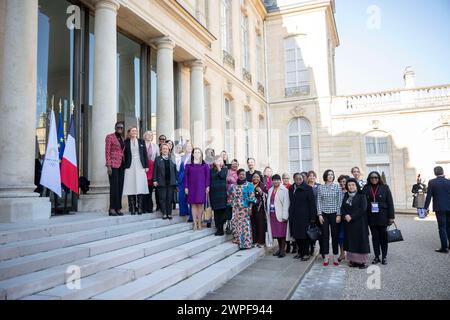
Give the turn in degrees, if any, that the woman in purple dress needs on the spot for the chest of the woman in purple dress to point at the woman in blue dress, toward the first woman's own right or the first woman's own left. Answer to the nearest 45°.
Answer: approximately 135° to the first woman's own right

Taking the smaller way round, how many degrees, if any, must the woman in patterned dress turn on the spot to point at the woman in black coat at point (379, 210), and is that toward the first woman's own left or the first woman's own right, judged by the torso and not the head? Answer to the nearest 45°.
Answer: approximately 90° to the first woman's own left

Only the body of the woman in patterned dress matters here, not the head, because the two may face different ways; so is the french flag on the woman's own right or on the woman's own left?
on the woman's own right

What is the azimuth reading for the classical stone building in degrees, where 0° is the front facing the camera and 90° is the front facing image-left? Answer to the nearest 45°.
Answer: approximately 315°

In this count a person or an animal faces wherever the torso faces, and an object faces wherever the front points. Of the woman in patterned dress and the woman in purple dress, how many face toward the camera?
2

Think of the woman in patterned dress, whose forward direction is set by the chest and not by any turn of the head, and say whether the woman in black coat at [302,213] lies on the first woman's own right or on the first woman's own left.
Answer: on the first woman's own left

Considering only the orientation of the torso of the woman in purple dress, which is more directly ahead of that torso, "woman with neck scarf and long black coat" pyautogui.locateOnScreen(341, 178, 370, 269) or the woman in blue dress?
the woman with neck scarf and long black coat

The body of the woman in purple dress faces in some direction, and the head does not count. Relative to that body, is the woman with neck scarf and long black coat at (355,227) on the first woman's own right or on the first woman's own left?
on the first woman's own left

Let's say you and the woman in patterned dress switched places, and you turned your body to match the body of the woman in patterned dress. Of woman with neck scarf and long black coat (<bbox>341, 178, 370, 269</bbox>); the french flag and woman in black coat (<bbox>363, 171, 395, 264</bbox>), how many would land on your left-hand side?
2

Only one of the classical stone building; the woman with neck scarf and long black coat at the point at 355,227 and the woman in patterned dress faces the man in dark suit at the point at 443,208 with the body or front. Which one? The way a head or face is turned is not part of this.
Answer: the classical stone building

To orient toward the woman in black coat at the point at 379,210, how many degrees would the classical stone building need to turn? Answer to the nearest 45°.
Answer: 0° — it already faces them

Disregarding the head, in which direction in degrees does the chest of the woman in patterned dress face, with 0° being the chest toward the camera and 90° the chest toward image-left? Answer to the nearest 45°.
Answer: approximately 0°
